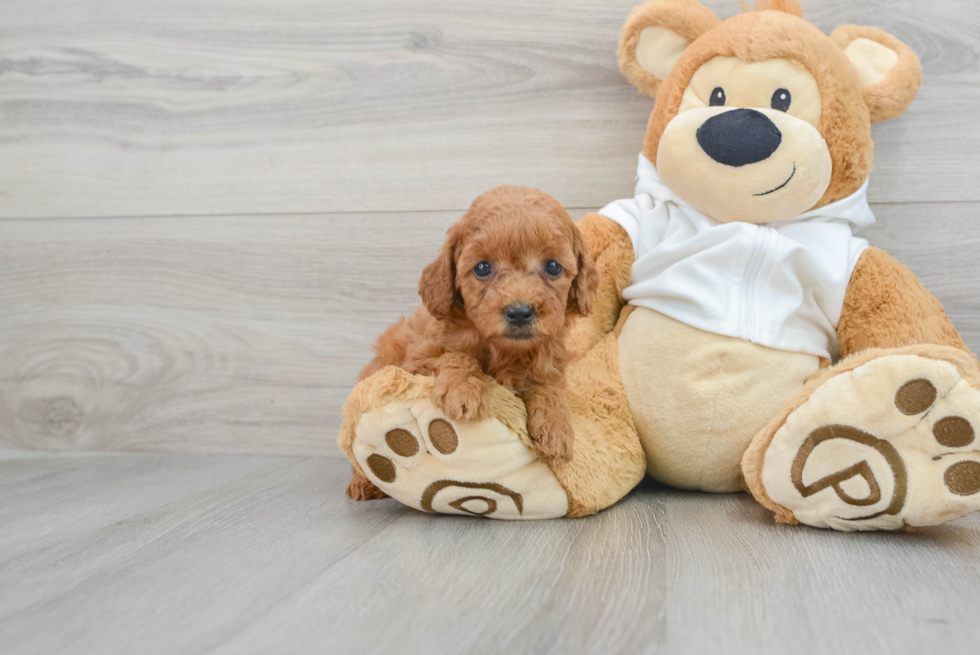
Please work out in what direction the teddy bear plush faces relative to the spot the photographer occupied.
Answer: facing the viewer

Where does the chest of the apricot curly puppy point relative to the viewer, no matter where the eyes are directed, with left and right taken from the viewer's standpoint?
facing the viewer and to the right of the viewer
